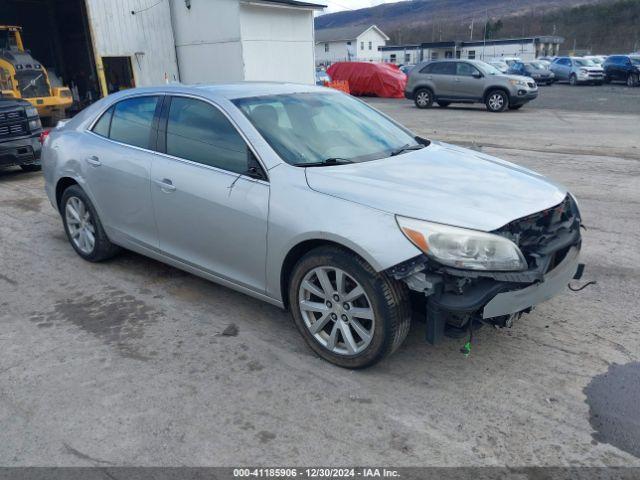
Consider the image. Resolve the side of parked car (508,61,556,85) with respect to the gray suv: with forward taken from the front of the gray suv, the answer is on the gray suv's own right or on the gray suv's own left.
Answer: on the gray suv's own left

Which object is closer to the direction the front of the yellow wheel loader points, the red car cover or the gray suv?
the gray suv

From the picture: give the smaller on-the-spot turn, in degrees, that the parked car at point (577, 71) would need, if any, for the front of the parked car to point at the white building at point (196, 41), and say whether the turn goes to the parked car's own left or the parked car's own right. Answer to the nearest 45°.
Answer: approximately 90° to the parked car's own right

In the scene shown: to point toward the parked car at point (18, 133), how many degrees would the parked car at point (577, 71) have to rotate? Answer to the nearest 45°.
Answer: approximately 45° to its right

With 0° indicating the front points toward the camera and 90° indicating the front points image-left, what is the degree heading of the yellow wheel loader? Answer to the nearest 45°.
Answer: approximately 315°

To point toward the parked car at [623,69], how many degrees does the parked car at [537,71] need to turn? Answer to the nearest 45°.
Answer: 0° — it already faces it

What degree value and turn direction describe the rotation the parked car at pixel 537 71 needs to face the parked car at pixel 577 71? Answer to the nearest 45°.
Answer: approximately 45° to its left

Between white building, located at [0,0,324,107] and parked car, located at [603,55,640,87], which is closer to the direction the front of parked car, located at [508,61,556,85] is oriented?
the parked car
